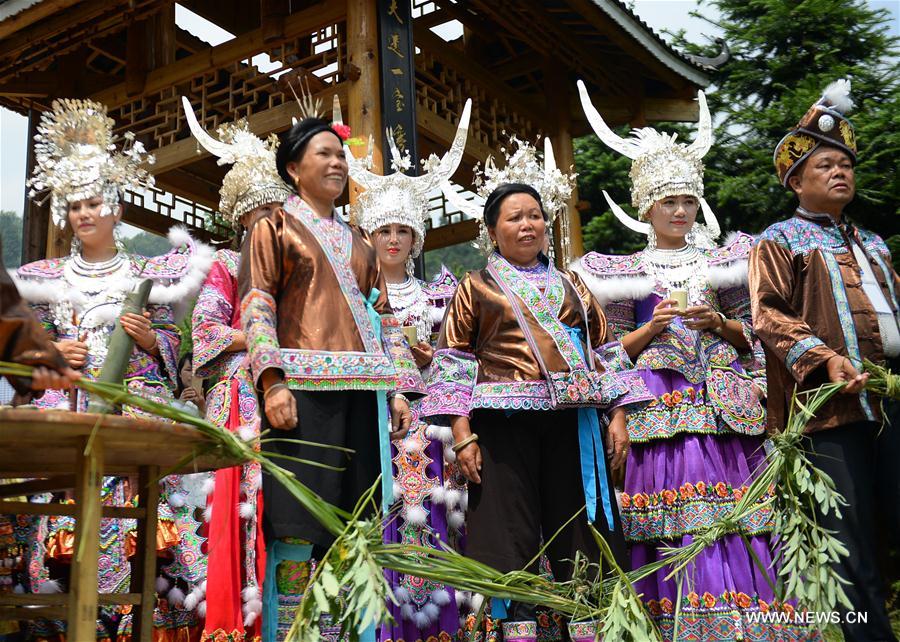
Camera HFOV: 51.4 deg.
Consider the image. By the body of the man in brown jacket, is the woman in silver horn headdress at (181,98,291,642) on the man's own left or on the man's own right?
on the man's own right

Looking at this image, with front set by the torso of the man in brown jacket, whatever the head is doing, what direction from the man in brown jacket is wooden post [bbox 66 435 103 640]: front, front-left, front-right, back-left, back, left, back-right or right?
right

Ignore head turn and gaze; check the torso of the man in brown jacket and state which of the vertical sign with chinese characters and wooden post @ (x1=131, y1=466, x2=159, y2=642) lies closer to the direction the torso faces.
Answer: the wooden post

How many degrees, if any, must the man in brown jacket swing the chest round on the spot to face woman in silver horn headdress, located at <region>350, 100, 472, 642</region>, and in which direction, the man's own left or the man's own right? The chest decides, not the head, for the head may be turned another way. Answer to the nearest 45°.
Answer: approximately 135° to the man's own right

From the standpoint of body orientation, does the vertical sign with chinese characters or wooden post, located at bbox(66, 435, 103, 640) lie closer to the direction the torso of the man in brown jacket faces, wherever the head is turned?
the wooden post

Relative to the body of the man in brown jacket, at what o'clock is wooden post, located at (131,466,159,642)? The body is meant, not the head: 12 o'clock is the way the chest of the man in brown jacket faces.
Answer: The wooden post is roughly at 3 o'clock from the man in brown jacket.

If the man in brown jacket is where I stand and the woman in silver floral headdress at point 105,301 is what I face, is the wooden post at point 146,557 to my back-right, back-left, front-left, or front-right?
front-left

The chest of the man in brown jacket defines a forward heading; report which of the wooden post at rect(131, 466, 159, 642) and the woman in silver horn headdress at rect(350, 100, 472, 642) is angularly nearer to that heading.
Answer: the wooden post
